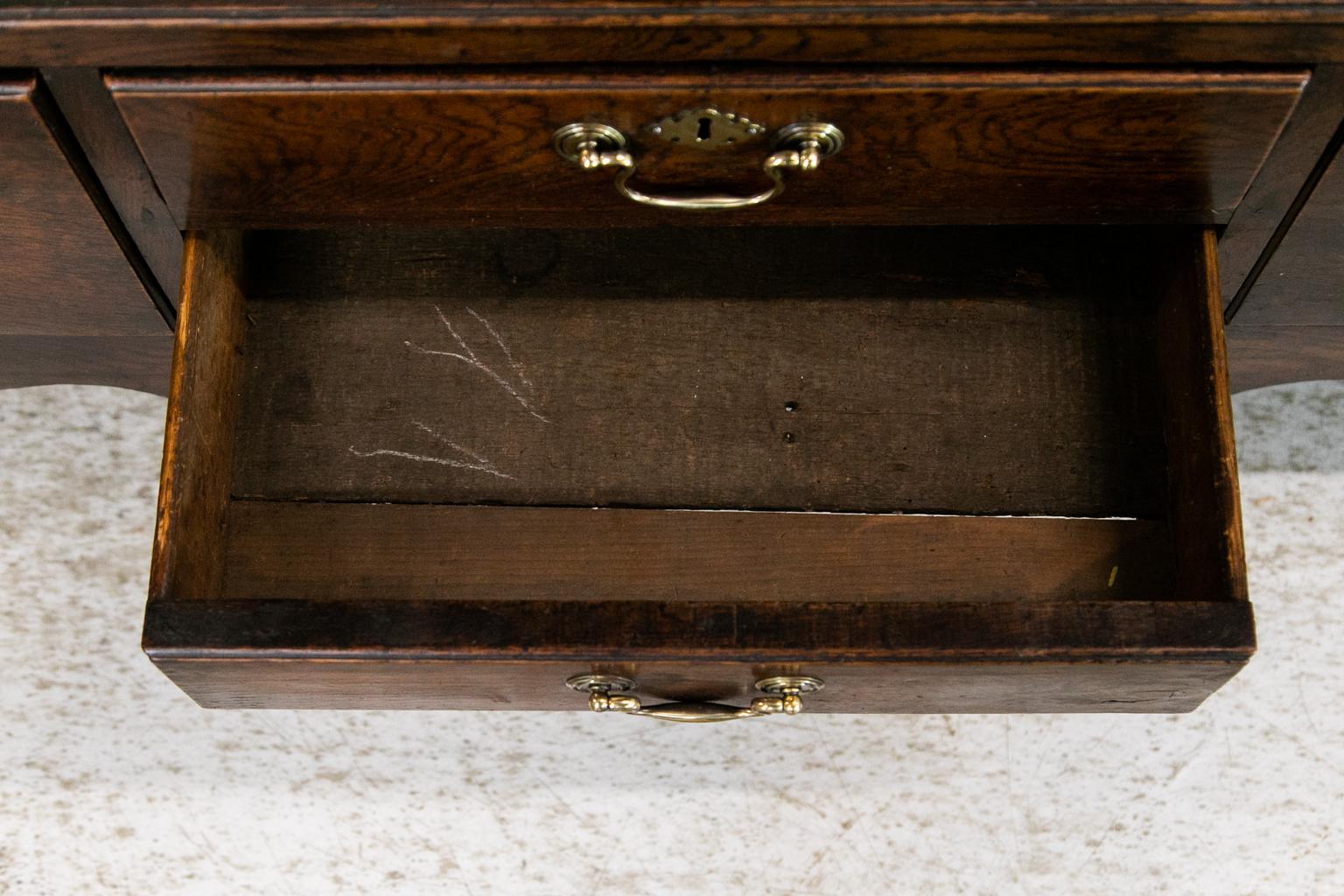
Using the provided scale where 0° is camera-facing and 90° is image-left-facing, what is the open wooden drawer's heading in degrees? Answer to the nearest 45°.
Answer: approximately 0°
